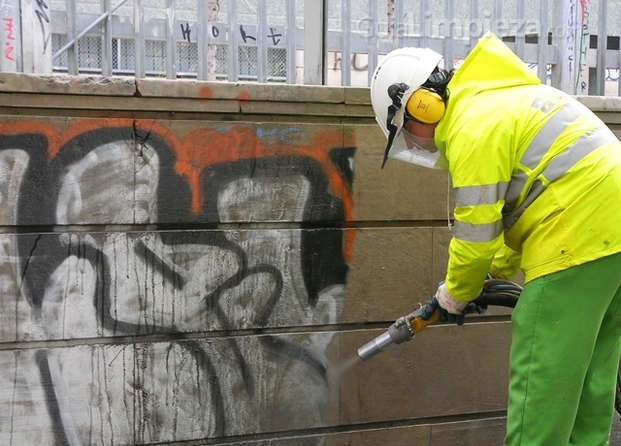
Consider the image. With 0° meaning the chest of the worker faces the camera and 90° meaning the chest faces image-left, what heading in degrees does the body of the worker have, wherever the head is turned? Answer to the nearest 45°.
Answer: approximately 90°

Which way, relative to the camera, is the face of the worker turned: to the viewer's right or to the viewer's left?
to the viewer's left
